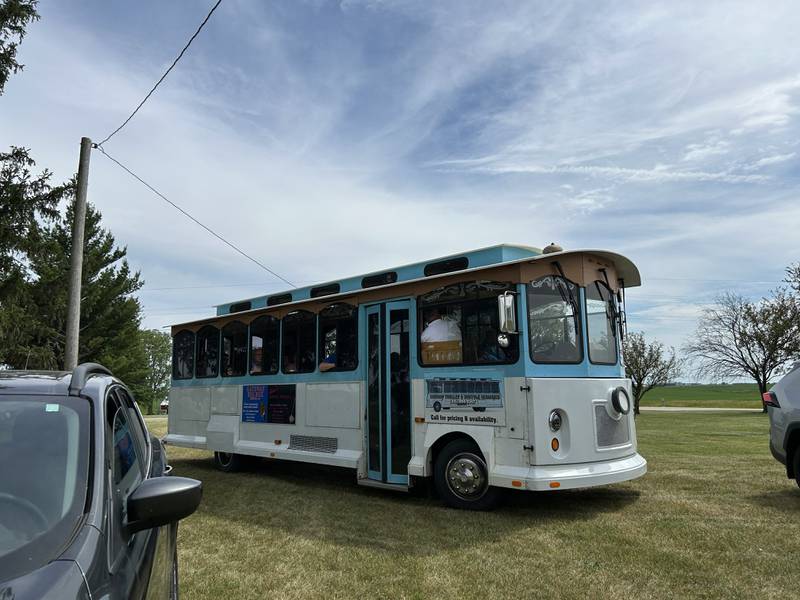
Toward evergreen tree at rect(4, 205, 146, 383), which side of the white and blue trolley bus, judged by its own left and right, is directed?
back

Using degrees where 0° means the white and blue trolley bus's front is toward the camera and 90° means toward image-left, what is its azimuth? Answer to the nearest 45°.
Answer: approximately 315°

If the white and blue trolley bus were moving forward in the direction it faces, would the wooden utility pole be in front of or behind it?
behind

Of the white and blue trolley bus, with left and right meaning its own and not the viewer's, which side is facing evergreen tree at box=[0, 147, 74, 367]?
back
